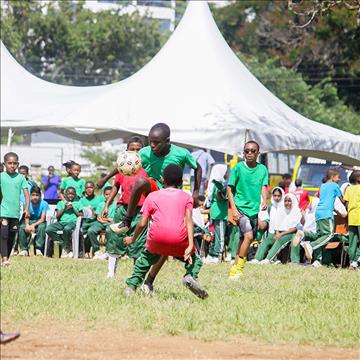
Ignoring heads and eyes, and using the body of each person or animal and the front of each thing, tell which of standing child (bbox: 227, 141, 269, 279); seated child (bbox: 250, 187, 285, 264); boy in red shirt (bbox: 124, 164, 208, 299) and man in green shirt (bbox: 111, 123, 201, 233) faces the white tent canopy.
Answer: the boy in red shirt

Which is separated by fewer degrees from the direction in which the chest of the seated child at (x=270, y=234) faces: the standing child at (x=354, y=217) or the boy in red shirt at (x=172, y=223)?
the boy in red shirt

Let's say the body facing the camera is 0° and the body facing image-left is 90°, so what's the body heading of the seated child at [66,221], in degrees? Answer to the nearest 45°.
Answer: approximately 0°

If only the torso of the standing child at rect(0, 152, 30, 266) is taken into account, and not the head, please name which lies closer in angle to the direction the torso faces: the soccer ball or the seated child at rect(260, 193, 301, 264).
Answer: the soccer ball

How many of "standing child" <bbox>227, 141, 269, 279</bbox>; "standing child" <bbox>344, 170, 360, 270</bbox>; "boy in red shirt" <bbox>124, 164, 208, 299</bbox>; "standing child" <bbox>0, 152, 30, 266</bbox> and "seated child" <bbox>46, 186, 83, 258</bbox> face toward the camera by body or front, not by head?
3

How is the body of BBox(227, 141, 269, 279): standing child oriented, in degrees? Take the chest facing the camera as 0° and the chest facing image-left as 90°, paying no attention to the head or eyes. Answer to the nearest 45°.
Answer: approximately 0°

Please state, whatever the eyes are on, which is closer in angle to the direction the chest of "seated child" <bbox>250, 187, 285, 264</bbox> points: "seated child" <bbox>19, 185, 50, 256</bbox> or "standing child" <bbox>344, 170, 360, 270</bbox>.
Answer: the seated child

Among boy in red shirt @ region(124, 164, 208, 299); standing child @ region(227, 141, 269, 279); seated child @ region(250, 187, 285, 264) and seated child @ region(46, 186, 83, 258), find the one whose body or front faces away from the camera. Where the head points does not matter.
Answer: the boy in red shirt

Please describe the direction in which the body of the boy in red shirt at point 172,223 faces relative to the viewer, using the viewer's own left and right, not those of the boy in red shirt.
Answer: facing away from the viewer
